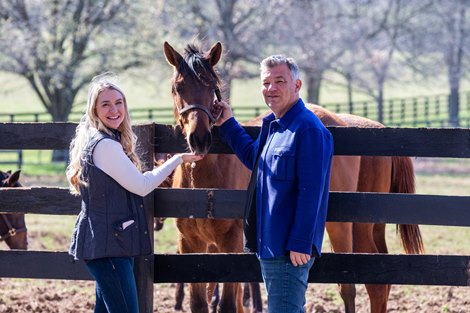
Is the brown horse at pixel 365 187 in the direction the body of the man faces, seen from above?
no

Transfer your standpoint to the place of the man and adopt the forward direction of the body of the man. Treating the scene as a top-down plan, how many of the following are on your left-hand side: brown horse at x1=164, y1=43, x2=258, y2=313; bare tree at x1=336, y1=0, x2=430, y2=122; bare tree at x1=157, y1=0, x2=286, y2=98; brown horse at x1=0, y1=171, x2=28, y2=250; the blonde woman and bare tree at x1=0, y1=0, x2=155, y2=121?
0

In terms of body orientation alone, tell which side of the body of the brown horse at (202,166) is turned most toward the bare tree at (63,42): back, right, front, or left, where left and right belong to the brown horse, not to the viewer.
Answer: right

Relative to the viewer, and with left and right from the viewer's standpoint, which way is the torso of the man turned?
facing the viewer and to the left of the viewer

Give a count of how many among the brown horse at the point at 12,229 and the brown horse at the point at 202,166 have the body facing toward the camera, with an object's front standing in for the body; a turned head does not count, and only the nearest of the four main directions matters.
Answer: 1

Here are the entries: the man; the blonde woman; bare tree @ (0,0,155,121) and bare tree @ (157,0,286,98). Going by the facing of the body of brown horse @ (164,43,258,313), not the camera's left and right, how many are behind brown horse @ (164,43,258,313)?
2

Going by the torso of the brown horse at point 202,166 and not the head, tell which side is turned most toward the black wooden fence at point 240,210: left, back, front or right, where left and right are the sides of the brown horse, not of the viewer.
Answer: front

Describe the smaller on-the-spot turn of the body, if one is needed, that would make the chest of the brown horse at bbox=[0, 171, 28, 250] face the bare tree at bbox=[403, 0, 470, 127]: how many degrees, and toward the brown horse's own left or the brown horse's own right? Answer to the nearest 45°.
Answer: approximately 45° to the brown horse's own left

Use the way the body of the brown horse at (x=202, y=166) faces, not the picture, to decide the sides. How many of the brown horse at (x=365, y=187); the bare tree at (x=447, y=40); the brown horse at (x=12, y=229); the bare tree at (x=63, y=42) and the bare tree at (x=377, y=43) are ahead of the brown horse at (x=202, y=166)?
0

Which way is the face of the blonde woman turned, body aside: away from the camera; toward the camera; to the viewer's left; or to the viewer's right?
toward the camera

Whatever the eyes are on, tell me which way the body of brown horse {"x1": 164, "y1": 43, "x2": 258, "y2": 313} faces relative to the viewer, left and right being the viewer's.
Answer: facing the viewer

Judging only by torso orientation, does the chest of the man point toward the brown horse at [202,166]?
no

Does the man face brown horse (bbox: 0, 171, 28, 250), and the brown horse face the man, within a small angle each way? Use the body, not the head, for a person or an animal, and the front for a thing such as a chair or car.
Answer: no

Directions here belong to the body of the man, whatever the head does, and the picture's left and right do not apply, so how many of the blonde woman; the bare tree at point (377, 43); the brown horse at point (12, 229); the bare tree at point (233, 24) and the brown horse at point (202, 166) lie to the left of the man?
0

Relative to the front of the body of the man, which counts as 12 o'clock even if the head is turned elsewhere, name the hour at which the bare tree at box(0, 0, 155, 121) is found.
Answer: The bare tree is roughly at 4 o'clock from the man.

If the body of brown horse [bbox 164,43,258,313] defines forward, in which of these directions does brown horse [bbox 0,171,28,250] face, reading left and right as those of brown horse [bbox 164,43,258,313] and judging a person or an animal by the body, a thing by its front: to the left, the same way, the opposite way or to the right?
to the left

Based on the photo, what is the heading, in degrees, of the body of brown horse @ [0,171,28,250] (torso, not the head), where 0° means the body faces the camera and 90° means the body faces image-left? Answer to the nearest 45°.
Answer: approximately 270°

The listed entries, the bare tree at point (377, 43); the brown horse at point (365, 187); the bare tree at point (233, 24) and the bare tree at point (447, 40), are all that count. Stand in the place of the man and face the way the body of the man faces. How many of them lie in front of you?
0

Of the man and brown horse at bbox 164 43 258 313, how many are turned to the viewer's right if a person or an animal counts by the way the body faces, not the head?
0
